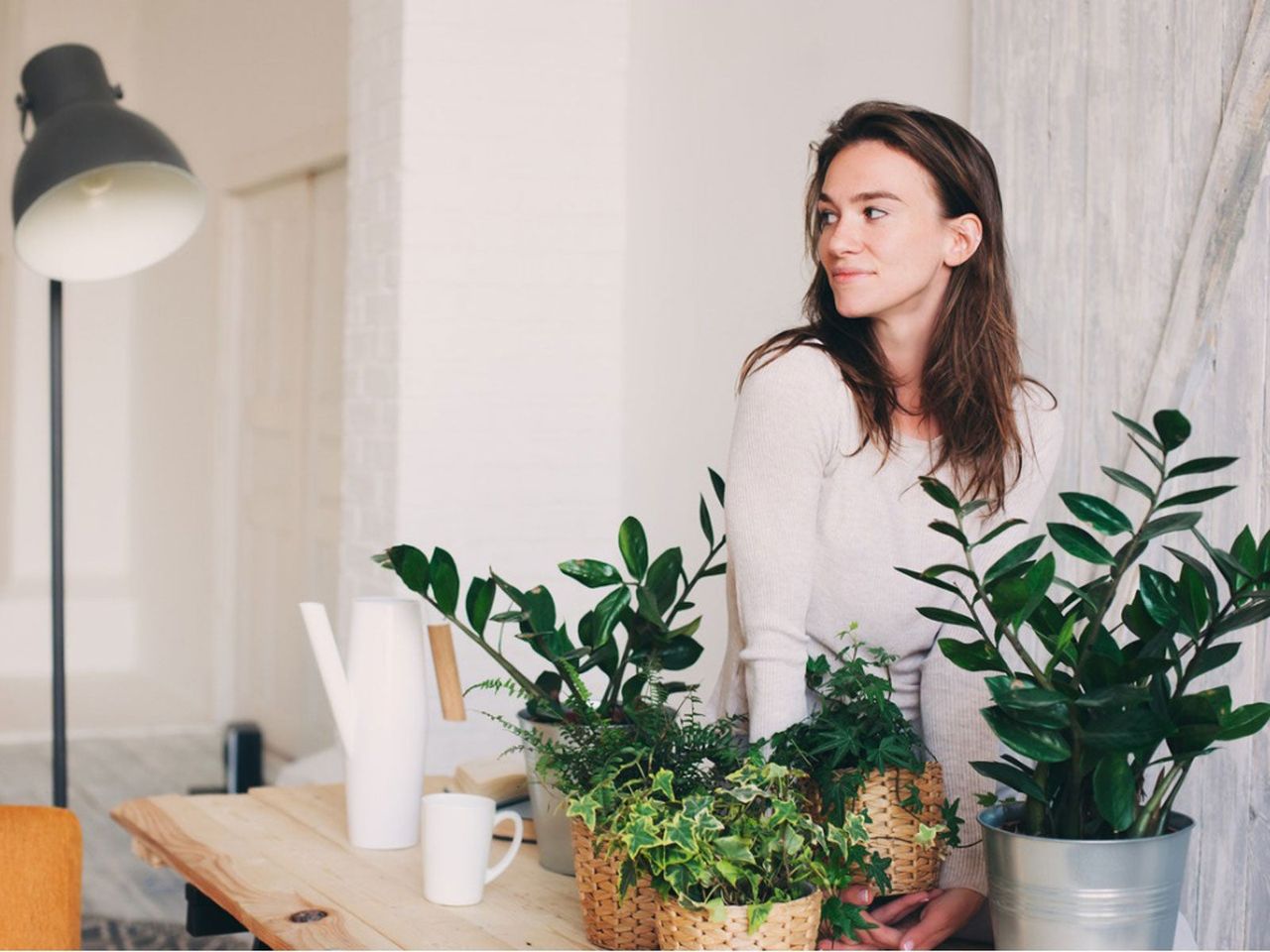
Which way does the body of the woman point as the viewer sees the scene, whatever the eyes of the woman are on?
toward the camera

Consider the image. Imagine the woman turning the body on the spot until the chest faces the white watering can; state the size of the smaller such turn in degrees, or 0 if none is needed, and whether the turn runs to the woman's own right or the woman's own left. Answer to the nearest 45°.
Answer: approximately 90° to the woman's own right

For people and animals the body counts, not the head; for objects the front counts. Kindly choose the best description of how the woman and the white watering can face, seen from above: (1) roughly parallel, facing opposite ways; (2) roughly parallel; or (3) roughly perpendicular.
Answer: roughly perpendicular

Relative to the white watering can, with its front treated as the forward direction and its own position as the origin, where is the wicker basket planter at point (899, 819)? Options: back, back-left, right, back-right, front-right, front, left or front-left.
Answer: back-left

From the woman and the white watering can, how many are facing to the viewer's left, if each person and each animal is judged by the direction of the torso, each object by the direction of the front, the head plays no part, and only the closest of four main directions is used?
1

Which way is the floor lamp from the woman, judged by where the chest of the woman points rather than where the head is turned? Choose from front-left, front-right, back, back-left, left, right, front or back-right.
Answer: back-right

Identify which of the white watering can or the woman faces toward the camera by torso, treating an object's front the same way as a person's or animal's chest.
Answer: the woman

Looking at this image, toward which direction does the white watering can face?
to the viewer's left

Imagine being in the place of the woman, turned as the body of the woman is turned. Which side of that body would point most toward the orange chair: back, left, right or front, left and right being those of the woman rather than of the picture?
right

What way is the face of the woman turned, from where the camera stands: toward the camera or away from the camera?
toward the camera
